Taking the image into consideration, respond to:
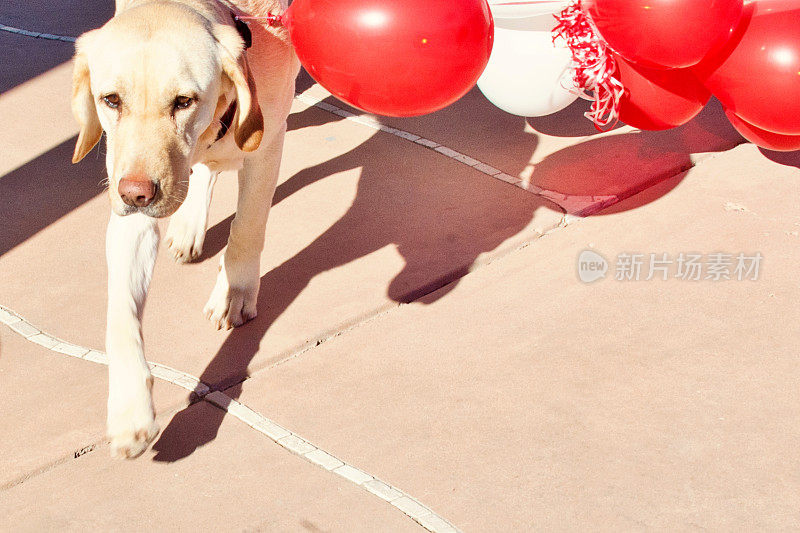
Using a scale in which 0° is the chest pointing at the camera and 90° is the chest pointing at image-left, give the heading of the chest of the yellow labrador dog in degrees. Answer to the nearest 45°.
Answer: approximately 0°

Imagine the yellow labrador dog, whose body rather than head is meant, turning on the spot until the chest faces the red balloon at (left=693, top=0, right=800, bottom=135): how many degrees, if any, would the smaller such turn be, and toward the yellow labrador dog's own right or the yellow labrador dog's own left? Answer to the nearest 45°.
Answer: approximately 90° to the yellow labrador dog's own left

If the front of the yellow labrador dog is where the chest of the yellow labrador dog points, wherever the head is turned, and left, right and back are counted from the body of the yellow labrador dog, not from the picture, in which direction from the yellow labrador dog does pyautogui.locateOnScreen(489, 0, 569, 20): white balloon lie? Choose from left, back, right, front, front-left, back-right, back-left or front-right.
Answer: back-left

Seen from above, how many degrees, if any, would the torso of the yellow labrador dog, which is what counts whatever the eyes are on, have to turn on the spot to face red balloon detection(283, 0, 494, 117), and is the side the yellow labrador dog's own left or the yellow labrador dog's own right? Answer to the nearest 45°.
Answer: approximately 90° to the yellow labrador dog's own left

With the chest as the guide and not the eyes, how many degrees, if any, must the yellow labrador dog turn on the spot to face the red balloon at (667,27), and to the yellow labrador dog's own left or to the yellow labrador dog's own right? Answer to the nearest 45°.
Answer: approximately 90° to the yellow labrador dog's own left

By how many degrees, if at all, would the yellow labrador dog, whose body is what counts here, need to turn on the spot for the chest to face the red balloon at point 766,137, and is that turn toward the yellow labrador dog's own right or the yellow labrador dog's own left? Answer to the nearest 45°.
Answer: approximately 90° to the yellow labrador dog's own left

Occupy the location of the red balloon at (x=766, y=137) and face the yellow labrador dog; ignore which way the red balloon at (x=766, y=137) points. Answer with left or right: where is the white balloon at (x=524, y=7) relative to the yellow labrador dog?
right

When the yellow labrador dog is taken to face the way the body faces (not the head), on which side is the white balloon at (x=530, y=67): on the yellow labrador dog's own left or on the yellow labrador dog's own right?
on the yellow labrador dog's own left
